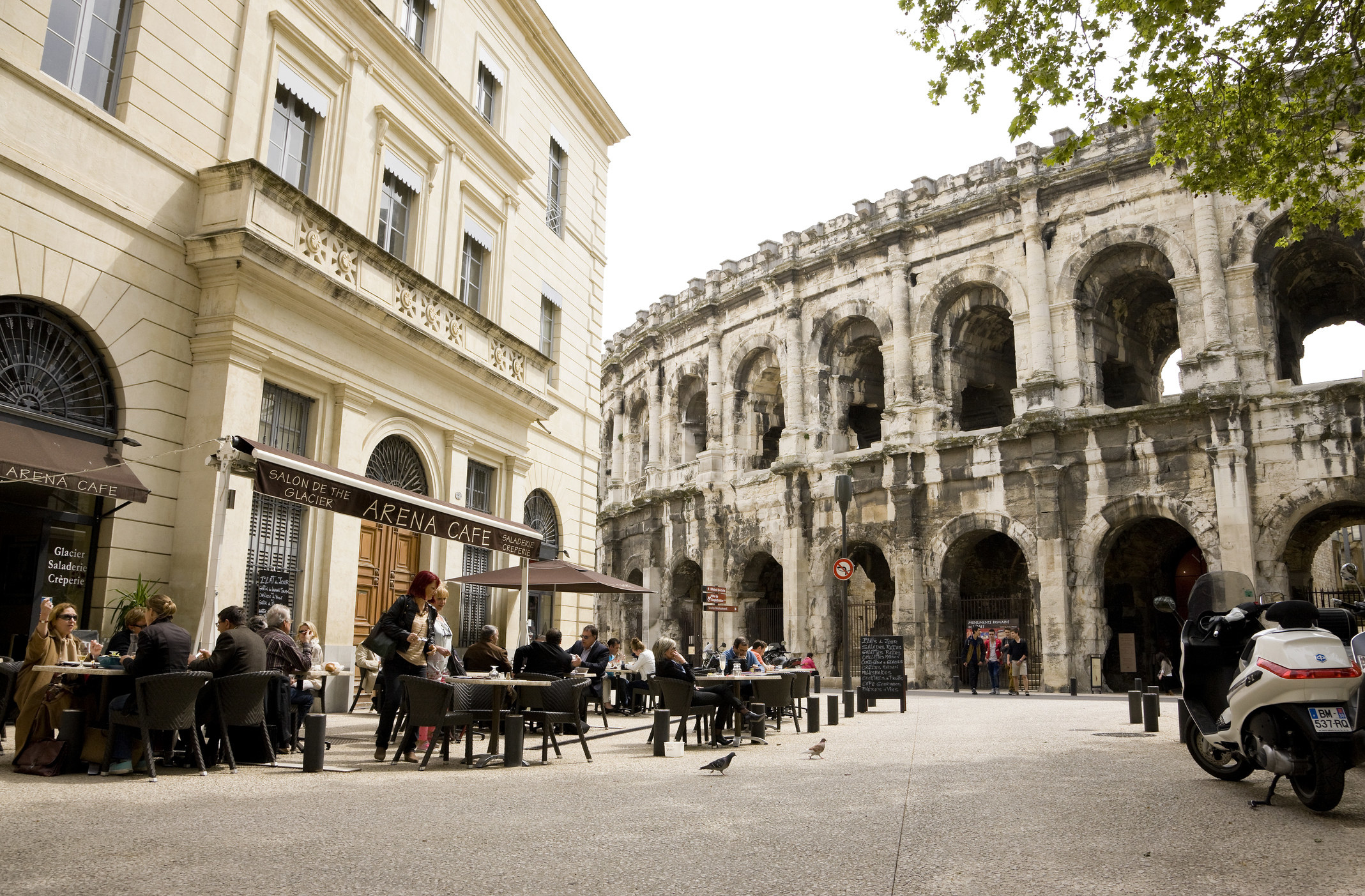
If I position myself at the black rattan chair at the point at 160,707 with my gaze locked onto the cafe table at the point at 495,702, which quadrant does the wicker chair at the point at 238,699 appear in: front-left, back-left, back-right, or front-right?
front-left

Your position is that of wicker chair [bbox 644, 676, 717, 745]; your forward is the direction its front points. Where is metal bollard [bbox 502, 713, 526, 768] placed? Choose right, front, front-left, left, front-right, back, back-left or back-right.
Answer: back

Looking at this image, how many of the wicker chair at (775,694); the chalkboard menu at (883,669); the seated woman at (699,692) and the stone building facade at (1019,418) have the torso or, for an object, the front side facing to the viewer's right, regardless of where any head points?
1

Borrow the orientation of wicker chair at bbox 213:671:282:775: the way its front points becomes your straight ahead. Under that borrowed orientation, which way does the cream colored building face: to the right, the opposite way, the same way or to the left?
the opposite way

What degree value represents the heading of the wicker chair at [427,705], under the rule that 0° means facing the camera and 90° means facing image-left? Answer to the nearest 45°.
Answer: approximately 225°

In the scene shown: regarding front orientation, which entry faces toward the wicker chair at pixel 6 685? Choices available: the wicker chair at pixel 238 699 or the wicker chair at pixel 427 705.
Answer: the wicker chair at pixel 238 699

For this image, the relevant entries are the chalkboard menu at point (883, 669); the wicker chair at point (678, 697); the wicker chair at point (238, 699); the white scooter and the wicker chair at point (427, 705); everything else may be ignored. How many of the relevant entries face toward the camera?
1

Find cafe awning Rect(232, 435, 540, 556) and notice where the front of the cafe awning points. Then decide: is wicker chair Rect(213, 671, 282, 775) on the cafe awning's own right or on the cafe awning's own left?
on the cafe awning's own right

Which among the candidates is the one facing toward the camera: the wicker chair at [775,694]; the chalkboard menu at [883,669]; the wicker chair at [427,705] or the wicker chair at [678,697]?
the chalkboard menu

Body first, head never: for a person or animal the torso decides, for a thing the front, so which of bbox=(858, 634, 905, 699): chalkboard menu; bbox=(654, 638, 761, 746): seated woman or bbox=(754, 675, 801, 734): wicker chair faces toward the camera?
the chalkboard menu

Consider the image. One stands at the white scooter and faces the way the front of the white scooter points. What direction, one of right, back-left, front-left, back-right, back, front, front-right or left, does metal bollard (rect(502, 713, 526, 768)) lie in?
front-left

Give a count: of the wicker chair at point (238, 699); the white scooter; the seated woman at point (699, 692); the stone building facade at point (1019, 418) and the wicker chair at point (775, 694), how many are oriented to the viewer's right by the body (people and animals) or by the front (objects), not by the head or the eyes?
1

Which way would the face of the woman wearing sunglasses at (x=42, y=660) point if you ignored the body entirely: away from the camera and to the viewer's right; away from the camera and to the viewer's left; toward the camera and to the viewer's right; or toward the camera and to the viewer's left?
toward the camera and to the viewer's right

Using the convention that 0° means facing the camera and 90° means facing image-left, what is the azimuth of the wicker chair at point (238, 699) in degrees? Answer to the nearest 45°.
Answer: approximately 135°

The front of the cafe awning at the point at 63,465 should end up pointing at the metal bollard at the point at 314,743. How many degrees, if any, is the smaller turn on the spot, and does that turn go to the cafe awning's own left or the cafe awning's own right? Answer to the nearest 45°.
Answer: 0° — it already faces it

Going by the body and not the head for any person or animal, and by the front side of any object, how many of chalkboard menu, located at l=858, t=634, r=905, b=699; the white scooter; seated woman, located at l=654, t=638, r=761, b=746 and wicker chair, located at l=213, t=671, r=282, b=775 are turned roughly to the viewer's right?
1

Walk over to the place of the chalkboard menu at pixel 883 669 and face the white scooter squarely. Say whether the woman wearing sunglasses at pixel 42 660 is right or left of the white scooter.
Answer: right

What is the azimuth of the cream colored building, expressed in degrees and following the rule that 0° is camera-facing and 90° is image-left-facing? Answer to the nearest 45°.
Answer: approximately 315°

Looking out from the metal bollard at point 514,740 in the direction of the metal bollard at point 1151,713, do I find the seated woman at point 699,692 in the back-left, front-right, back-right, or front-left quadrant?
front-left

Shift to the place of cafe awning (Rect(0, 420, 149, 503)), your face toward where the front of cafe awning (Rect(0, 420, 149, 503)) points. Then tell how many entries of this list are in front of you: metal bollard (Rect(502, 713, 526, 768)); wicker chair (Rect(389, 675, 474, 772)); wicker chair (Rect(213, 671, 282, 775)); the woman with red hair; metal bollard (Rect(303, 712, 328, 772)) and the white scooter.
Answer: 6

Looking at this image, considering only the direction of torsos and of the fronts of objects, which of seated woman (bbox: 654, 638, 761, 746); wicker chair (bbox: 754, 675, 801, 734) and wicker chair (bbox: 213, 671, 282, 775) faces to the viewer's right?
the seated woman

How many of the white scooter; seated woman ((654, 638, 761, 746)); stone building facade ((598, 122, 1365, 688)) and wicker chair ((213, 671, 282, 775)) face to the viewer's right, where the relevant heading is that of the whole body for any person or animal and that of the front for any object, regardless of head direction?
1

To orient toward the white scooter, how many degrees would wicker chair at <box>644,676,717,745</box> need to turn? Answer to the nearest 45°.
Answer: approximately 90° to its right

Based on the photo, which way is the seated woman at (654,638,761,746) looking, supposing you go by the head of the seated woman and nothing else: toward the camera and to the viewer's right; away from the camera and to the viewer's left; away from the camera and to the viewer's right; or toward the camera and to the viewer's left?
toward the camera and to the viewer's right
